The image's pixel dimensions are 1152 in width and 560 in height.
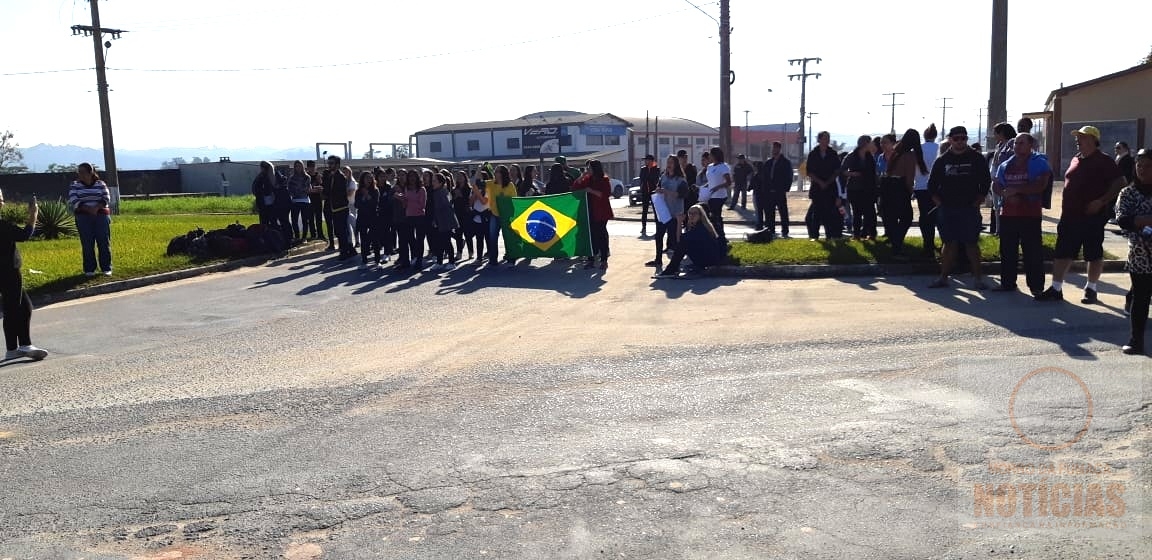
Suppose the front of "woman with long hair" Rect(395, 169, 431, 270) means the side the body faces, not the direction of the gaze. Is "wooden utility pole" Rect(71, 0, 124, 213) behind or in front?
behind

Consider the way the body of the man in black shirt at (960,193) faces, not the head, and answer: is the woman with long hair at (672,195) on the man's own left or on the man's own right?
on the man's own right

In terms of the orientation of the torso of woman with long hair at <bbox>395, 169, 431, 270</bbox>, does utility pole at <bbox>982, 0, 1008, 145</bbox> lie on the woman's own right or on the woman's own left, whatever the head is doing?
on the woman's own left

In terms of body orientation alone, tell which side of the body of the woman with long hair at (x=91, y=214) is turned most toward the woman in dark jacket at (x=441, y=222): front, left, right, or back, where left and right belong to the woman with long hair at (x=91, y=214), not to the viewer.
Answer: left

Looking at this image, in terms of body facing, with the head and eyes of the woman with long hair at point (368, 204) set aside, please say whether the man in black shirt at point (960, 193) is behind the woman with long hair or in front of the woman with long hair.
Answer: in front

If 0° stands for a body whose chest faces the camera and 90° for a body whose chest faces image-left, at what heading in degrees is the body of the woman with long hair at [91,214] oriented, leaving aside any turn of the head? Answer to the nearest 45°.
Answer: approximately 0°

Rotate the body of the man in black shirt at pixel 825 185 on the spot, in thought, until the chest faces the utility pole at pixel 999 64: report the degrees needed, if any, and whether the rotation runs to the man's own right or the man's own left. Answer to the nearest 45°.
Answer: approximately 135° to the man's own left

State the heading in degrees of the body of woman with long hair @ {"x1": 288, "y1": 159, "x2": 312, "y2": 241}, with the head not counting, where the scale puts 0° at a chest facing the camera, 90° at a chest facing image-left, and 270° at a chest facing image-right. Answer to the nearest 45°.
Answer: approximately 0°

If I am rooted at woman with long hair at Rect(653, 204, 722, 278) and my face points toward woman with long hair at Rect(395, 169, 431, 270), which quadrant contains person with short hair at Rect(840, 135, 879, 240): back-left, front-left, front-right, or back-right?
back-right

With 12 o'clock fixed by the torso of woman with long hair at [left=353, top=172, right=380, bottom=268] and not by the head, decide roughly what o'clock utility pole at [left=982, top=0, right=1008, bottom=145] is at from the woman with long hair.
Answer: The utility pole is roughly at 9 o'clock from the woman with long hair.

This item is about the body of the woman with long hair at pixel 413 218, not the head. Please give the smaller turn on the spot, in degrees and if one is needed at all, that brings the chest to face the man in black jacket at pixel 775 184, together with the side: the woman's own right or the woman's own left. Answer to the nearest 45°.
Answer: approximately 90° to the woman's own left

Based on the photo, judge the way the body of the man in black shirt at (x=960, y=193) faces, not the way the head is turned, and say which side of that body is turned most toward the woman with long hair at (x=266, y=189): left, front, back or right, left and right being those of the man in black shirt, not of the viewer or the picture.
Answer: right

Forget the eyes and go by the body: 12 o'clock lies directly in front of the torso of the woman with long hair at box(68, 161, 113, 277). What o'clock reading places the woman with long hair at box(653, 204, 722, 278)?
the woman with long hair at box(653, 204, 722, 278) is roughly at 10 o'clock from the woman with long hair at box(68, 161, 113, 277).
